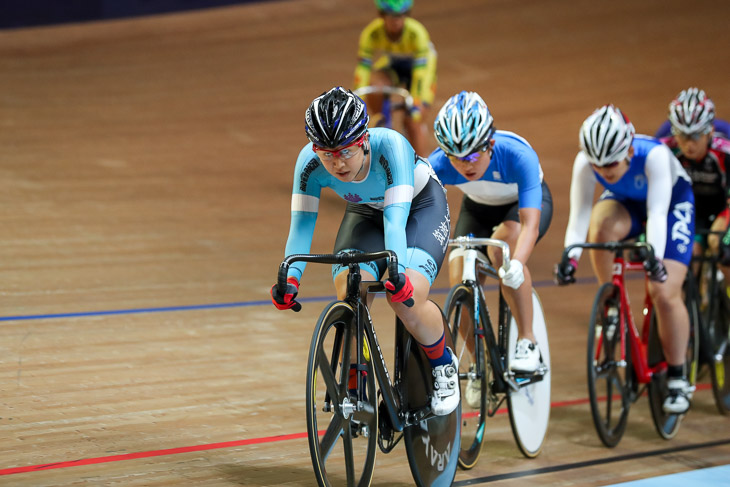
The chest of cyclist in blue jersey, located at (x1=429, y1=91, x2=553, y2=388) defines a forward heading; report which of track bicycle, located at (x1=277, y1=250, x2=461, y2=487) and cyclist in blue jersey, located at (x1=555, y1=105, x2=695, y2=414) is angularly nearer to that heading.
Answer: the track bicycle

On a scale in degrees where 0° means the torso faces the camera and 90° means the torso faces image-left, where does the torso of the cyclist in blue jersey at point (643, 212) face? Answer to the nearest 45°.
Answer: approximately 45°

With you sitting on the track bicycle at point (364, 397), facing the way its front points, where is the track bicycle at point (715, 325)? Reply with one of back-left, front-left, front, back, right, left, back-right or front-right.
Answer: back

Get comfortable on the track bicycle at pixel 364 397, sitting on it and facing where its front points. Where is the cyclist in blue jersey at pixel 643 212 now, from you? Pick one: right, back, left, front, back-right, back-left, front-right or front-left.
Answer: back

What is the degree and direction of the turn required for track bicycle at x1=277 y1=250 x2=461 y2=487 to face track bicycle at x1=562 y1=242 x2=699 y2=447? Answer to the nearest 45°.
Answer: approximately 180°

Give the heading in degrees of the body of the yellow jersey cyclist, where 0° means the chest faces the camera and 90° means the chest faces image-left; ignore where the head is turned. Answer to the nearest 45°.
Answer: approximately 0°
